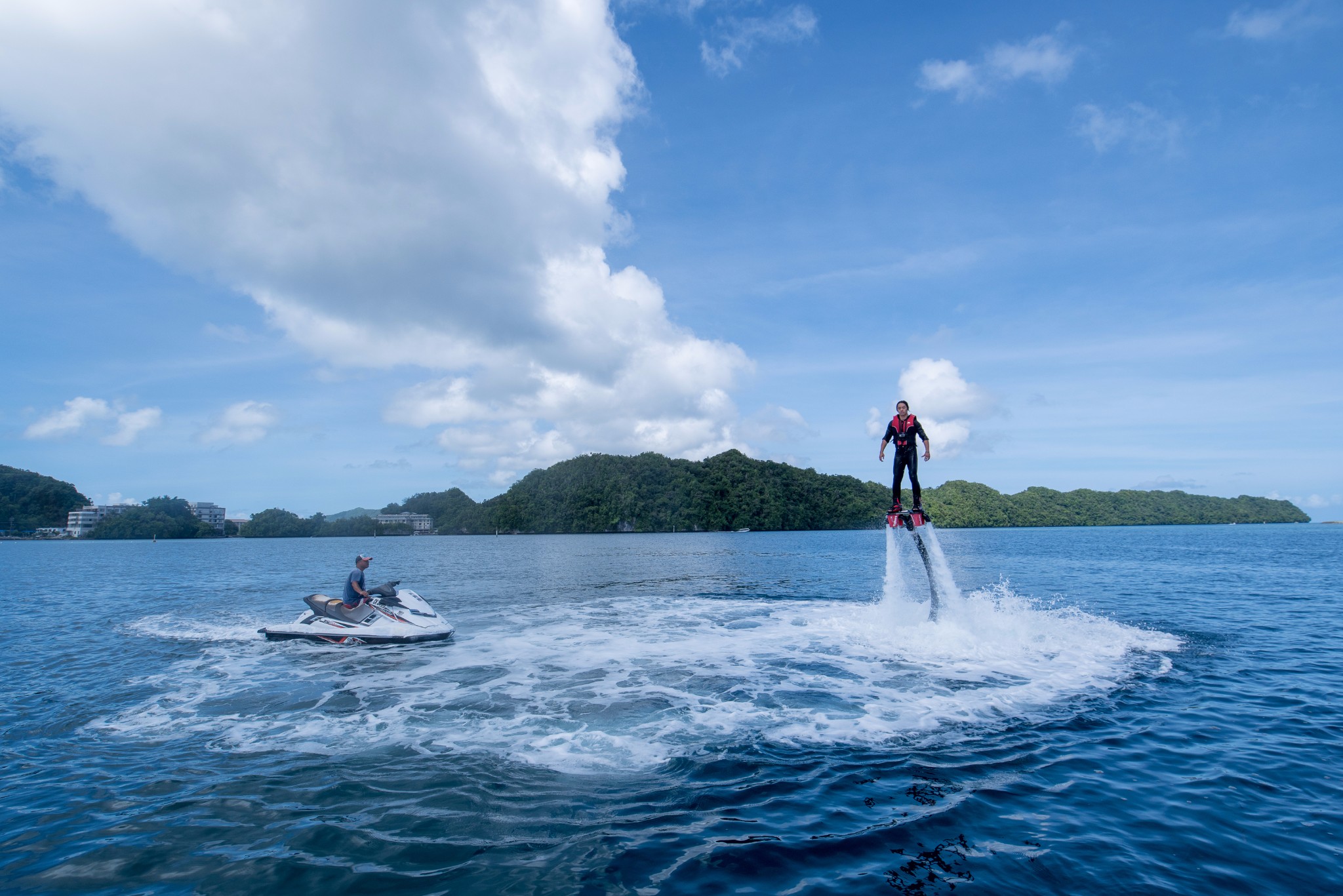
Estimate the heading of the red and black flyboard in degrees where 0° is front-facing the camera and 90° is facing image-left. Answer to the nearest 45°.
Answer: approximately 0°

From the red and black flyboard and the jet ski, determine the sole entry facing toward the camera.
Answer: the red and black flyboard

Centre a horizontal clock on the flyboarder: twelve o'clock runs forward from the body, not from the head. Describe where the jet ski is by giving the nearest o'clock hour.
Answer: The jet ski is roughly at 3 o'clock from the flyboarder.

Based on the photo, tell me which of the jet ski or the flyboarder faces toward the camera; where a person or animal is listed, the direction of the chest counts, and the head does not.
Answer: the flyboarder

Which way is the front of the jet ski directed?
to the viewer's right

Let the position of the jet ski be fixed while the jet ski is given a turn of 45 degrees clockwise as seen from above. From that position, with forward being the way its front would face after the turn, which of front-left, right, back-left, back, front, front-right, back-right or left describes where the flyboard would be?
front

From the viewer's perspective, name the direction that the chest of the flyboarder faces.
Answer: toward the camera

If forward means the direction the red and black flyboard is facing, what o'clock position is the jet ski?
The jet ski is roughly at 3 o'clock from the red and black flyboard.
